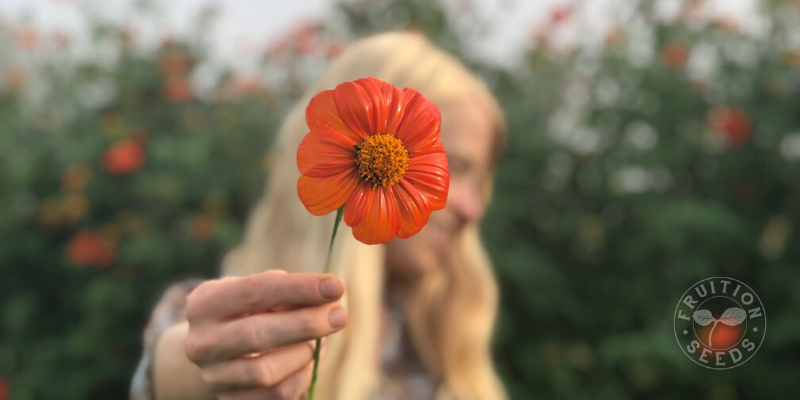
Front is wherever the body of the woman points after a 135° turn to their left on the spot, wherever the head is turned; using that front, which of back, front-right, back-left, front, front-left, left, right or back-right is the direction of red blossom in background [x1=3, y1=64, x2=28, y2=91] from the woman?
front-left

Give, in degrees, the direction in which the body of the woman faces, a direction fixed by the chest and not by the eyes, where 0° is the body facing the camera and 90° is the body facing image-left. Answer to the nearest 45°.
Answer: approximately 315°

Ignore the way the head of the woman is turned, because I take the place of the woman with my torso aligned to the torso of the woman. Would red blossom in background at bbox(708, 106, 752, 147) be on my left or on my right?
on my left

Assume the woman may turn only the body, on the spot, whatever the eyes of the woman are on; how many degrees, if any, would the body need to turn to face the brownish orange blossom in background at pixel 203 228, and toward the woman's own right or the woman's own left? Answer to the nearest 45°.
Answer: approximately 180°

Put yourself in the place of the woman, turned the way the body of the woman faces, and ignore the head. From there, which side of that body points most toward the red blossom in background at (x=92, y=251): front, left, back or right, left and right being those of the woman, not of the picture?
back

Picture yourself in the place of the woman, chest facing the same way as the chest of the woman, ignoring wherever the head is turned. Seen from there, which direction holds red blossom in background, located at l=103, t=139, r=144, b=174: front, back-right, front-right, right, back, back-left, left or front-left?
back
